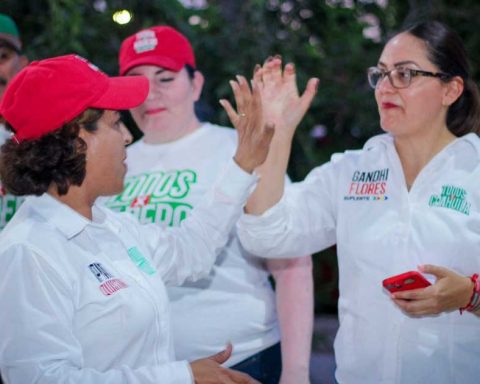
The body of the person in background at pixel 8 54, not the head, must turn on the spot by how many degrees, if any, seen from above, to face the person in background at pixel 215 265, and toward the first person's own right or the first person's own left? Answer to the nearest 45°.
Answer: approximately 45° to the first person's own left

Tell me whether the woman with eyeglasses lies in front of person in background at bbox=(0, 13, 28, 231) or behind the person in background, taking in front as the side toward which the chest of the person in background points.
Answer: in front

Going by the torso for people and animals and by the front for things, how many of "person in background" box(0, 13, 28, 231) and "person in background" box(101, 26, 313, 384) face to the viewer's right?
0

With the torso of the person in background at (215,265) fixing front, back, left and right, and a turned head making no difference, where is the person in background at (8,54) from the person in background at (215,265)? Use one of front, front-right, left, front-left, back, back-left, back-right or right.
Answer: right

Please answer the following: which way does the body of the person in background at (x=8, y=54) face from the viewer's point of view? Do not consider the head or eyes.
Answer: toward the camera

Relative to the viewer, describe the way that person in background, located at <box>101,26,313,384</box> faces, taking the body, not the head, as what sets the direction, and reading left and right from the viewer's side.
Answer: facing the viewer and to the left of the viewer

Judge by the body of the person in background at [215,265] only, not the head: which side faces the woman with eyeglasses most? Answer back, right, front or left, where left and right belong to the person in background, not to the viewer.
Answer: left
